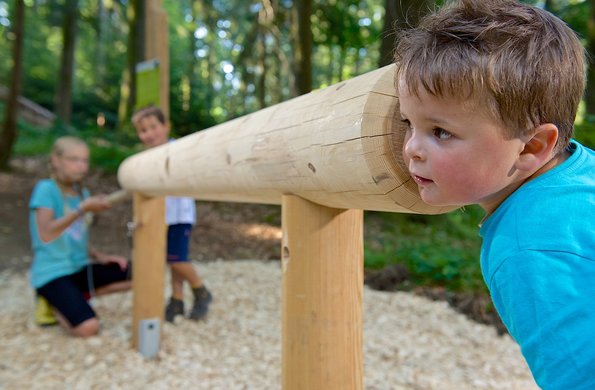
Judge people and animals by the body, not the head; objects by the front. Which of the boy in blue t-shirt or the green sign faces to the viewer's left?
the boy in blue t-shirt

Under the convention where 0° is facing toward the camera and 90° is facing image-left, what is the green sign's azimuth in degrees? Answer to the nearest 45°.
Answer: approximately 0°

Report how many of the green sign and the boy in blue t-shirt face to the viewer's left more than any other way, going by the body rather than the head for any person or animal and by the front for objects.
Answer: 1

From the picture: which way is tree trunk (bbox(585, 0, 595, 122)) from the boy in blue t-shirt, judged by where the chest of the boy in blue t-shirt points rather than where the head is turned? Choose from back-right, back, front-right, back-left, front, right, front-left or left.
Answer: right

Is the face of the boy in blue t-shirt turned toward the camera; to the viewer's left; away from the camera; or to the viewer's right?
to the viewer's left

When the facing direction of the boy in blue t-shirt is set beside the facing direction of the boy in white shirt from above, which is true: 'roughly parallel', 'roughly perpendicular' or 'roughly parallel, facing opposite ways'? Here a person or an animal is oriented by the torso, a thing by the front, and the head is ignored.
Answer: roughly perpendicular

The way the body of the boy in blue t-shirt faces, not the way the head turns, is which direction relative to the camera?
to the viewer's left
